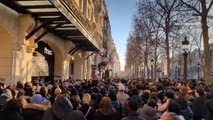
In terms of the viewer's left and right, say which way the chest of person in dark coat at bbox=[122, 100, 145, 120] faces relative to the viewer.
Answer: facing away from the viewer

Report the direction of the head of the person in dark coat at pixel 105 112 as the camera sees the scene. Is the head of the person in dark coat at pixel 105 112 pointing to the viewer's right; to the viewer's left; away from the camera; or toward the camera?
away from the camera

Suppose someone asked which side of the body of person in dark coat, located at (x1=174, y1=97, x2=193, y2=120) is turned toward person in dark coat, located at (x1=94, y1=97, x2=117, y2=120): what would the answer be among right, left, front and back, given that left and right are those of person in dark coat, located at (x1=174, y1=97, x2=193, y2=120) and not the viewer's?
left

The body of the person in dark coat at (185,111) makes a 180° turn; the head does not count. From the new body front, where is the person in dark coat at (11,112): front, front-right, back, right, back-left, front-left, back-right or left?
right

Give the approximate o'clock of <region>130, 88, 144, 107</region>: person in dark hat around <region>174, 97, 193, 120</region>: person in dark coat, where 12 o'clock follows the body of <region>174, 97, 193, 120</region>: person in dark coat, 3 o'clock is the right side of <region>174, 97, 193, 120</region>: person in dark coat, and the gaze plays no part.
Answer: <region>130, 88, 144, 107</region>: person in dark hat is roughly at 12 o'clock from <region>174, 97, 193, 120</region>: person in dark coat.

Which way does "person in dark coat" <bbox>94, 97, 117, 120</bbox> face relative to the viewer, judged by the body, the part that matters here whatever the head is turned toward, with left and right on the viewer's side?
facing away from the viewer

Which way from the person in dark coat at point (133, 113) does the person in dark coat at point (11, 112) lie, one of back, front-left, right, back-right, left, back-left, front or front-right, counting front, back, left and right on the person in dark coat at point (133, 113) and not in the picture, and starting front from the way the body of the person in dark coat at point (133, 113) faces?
left

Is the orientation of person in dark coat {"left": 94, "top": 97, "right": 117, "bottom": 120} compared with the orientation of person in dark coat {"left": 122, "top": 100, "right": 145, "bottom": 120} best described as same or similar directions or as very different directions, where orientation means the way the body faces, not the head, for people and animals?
same or similar directions

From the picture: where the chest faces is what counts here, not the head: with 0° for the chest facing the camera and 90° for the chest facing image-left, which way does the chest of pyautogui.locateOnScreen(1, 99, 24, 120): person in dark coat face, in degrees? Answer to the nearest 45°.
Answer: approximately 180°

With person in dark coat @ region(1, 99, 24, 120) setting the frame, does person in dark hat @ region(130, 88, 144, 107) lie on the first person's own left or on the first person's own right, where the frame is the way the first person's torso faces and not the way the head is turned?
on the first person's own right

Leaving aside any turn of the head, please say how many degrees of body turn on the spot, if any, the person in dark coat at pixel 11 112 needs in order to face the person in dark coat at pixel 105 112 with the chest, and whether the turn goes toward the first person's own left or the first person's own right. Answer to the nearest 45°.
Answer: approximately 90° to the first person's own right

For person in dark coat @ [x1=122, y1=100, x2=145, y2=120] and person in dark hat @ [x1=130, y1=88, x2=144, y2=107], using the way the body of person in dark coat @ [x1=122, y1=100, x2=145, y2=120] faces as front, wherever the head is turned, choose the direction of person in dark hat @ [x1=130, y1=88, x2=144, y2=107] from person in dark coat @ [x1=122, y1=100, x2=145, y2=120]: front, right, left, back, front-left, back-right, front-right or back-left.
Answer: front

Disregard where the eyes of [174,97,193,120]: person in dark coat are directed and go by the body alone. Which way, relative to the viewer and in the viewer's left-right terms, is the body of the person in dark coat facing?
facing away from the viewer and to the left of the viewer

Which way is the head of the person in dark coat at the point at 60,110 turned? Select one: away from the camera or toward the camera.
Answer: away from the camera

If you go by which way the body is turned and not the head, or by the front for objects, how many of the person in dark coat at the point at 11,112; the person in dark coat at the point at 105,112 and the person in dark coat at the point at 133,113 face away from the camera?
3
